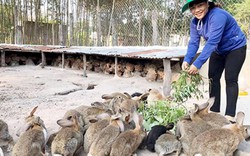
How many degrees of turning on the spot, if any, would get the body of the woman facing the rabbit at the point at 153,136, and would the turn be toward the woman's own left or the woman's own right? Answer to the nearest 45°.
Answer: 0° — they already face it

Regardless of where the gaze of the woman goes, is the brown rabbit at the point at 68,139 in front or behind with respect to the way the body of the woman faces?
in front

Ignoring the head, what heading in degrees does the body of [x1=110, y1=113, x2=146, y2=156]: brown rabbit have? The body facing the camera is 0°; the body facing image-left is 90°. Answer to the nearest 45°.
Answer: approximately 225°

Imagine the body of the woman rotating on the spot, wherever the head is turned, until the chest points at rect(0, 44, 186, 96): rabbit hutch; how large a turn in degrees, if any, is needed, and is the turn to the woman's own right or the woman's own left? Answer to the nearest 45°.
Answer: approximately 90° to the woman's own right

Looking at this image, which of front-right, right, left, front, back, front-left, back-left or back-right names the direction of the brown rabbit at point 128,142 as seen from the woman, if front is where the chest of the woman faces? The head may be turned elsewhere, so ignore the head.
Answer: front

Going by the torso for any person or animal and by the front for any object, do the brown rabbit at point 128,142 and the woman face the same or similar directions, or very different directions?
very different directions

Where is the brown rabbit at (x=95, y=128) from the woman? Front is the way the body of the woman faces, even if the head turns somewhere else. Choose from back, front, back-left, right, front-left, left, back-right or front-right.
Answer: front

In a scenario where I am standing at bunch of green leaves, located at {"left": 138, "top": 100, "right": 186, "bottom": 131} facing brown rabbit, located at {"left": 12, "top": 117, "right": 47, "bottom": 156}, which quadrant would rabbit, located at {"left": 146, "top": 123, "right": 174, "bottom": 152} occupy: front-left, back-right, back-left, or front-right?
front-left

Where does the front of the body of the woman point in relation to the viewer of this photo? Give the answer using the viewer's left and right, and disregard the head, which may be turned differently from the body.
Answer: facing the viewer and to the left of the viewer

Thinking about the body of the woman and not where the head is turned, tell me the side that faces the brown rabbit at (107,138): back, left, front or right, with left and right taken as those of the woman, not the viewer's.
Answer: front

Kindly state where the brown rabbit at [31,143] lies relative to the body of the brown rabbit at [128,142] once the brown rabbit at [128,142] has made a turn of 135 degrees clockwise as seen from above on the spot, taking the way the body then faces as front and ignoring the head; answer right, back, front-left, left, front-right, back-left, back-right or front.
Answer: right
